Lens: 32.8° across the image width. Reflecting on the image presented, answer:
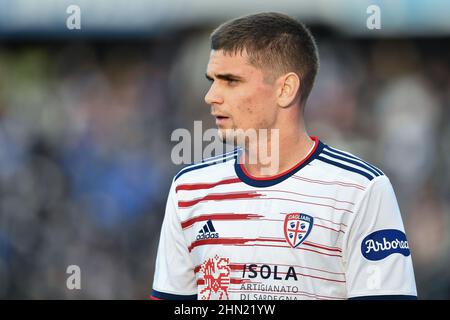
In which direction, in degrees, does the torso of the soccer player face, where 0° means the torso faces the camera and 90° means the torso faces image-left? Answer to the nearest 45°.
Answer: approximately 45°

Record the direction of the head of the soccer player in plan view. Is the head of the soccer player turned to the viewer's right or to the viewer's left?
to the viewer's left
